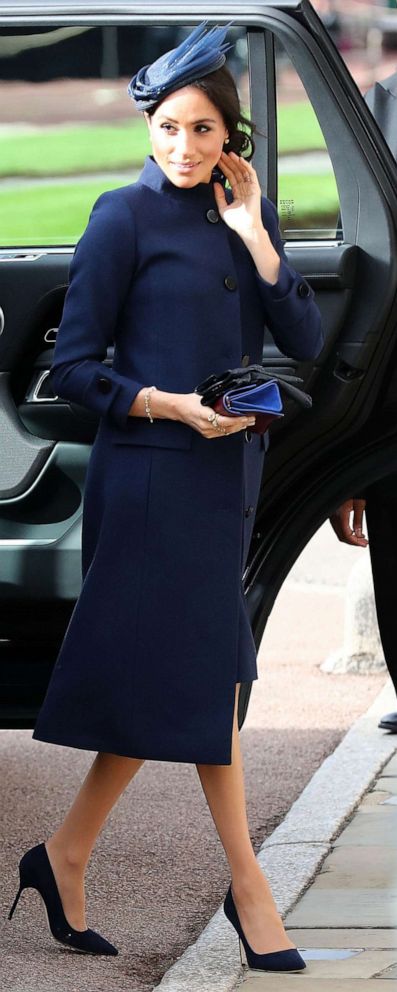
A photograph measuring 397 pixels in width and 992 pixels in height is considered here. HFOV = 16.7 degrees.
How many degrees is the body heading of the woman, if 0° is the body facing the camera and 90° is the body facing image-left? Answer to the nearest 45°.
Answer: approximately 315°

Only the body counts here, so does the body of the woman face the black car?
no
